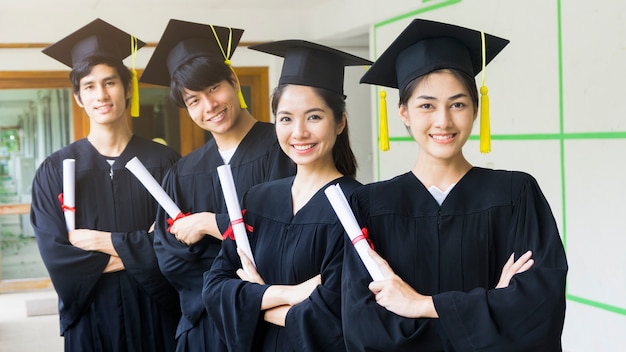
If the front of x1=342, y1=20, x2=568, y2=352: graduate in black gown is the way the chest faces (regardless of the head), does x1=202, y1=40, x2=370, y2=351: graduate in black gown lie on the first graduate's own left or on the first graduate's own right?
on the first graduate's own right

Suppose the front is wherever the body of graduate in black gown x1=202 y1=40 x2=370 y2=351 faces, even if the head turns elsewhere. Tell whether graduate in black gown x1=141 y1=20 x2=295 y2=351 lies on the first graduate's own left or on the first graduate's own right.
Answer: on the first graduate's own right

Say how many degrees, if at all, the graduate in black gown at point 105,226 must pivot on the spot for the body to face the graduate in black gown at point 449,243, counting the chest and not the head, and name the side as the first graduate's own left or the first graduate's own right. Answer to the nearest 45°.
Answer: approximately 45° to the first graduate's own left

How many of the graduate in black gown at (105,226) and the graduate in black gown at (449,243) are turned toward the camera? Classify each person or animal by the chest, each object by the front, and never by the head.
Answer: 2

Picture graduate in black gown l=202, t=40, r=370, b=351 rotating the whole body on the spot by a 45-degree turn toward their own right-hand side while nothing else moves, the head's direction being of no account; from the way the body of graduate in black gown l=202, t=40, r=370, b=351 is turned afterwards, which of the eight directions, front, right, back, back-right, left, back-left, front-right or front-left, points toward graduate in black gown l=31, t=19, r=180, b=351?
front-right

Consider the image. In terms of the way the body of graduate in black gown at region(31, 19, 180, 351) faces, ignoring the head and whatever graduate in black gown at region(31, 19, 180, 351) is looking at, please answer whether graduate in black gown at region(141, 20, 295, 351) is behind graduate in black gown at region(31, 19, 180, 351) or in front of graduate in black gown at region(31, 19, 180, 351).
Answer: in front

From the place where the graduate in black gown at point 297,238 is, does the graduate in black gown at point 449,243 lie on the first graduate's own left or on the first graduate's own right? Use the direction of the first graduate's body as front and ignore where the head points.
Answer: on the first graduate's own left

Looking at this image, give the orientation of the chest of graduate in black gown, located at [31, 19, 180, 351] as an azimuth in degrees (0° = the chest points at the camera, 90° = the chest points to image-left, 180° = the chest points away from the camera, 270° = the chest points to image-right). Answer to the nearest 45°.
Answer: approximately 0°
